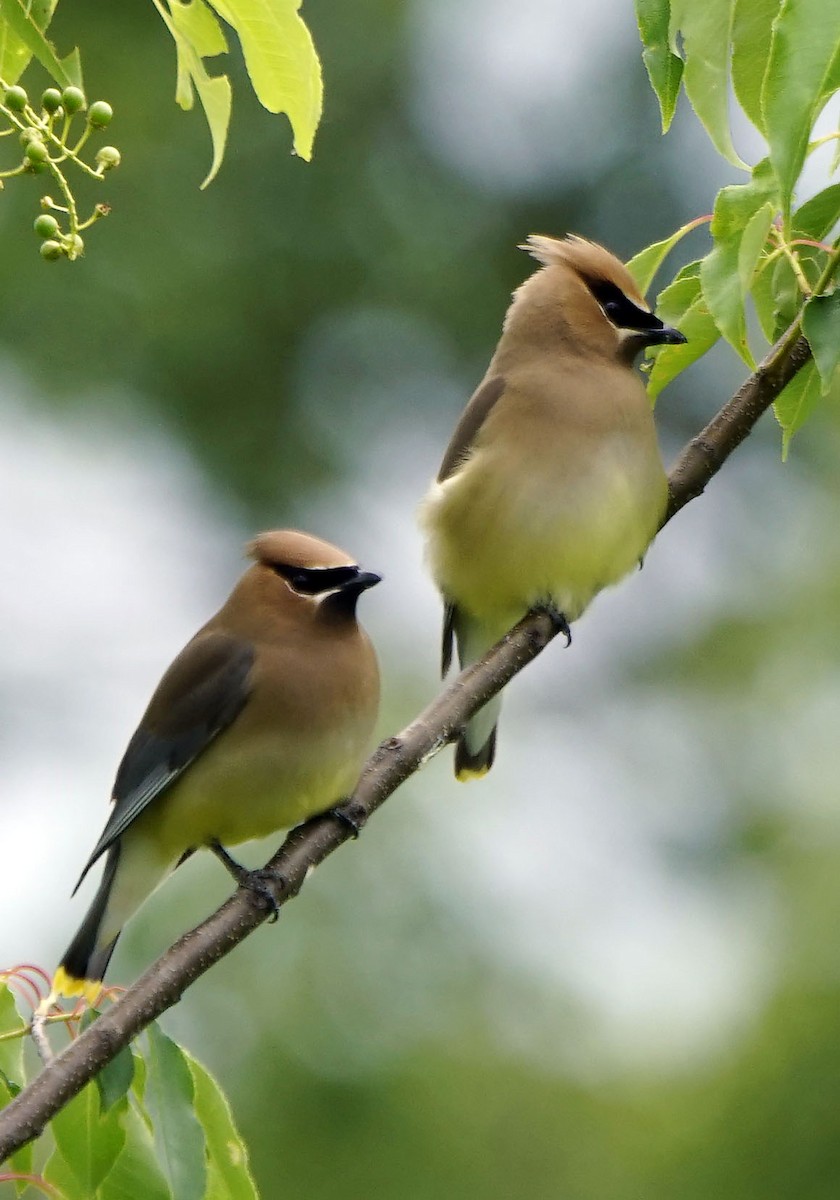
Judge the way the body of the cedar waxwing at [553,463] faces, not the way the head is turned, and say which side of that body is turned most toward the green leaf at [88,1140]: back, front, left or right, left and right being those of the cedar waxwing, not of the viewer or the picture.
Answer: right

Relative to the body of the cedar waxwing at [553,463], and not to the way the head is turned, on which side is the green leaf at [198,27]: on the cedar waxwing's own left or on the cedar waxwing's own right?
on the cedar waxwing's own right

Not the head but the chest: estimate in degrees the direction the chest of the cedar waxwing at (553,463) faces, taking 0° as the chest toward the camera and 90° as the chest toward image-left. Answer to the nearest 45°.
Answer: approximately 315°

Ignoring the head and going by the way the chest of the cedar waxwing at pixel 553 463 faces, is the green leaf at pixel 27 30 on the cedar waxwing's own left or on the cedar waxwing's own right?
on the cedar waxwing's own right

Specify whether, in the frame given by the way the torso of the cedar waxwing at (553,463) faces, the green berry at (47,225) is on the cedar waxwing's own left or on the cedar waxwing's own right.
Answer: on the cedar waxwing's own right
